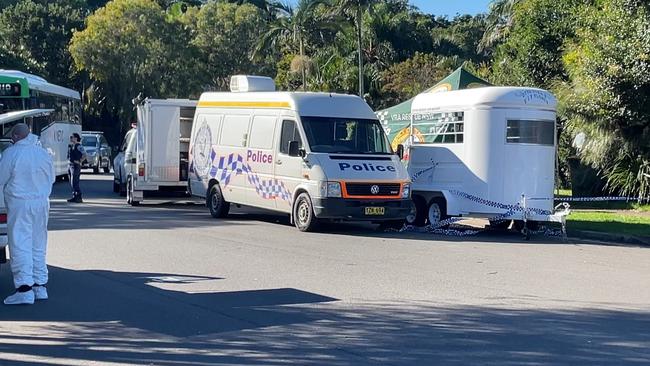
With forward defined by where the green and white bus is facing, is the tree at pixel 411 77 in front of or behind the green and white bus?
behind

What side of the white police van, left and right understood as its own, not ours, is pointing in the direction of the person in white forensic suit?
right

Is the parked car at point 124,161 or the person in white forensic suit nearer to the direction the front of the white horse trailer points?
the person in white forensic suit

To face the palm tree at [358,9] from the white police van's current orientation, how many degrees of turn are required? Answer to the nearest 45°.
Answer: approximately 135° to its left

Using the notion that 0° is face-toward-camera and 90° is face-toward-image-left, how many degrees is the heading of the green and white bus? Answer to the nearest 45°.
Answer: approximately 45°

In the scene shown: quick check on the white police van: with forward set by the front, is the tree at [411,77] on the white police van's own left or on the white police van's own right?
on the white police van's own left

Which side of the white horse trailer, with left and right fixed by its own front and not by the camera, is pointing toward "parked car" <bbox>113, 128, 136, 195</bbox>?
back
